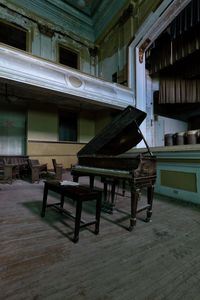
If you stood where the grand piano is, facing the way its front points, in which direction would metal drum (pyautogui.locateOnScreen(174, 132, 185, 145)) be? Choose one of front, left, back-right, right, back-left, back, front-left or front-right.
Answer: back

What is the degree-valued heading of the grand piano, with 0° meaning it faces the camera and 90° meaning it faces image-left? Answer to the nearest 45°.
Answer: approximately 45°

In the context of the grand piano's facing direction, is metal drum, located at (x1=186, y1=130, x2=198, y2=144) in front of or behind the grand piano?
behind
